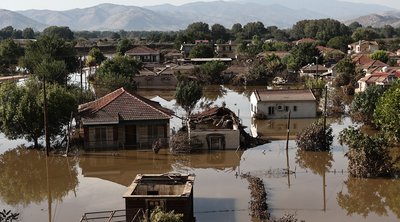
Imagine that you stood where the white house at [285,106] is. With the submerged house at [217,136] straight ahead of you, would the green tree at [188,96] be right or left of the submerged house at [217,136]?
right

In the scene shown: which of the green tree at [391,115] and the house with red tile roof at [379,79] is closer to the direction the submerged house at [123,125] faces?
the green tree

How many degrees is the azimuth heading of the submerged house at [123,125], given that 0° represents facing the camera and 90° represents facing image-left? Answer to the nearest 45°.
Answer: approximately 0°

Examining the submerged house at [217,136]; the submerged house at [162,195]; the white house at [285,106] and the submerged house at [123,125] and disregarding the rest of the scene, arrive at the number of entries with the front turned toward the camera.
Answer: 4

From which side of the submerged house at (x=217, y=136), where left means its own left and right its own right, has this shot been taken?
front

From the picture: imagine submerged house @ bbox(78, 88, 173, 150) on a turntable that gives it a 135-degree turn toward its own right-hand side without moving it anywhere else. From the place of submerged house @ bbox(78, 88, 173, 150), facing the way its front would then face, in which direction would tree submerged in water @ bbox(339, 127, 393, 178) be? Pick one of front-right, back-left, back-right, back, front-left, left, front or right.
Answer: back

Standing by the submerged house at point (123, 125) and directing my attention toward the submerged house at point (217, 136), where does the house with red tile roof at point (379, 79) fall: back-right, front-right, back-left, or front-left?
front-left

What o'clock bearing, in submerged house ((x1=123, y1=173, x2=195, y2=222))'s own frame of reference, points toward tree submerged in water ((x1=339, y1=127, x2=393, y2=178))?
The tree submerged in water is roughly at 8 o'clock from the submerged house.

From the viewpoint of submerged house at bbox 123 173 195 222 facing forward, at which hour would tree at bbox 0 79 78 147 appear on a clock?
The tree is roughly at 5 o'clock from the submerged house.

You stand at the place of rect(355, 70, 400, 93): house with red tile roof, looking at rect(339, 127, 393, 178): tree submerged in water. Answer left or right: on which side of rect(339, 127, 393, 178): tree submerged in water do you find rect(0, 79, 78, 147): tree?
right

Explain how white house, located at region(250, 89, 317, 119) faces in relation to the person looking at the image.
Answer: facing the viewer

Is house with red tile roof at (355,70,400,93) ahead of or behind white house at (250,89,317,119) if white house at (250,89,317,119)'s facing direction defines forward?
behind

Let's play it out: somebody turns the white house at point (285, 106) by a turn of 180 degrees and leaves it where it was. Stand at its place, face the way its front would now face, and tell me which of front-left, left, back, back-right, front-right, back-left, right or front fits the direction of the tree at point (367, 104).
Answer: back-right

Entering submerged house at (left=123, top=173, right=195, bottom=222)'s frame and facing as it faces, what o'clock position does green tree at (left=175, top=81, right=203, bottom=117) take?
The green tree is roughly at 6 o'clock from the submerged house.

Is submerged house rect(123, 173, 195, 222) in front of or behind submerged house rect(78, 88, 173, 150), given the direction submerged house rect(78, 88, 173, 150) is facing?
in front

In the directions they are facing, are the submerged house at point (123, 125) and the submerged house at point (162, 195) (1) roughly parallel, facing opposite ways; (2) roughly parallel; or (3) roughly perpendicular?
roughly parallel

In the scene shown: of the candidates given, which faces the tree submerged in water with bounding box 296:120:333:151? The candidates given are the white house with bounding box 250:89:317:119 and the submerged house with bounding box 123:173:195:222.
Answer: the white house

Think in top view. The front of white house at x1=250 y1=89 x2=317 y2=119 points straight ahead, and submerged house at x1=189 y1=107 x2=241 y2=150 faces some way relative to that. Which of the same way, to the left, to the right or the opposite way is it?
the same way
